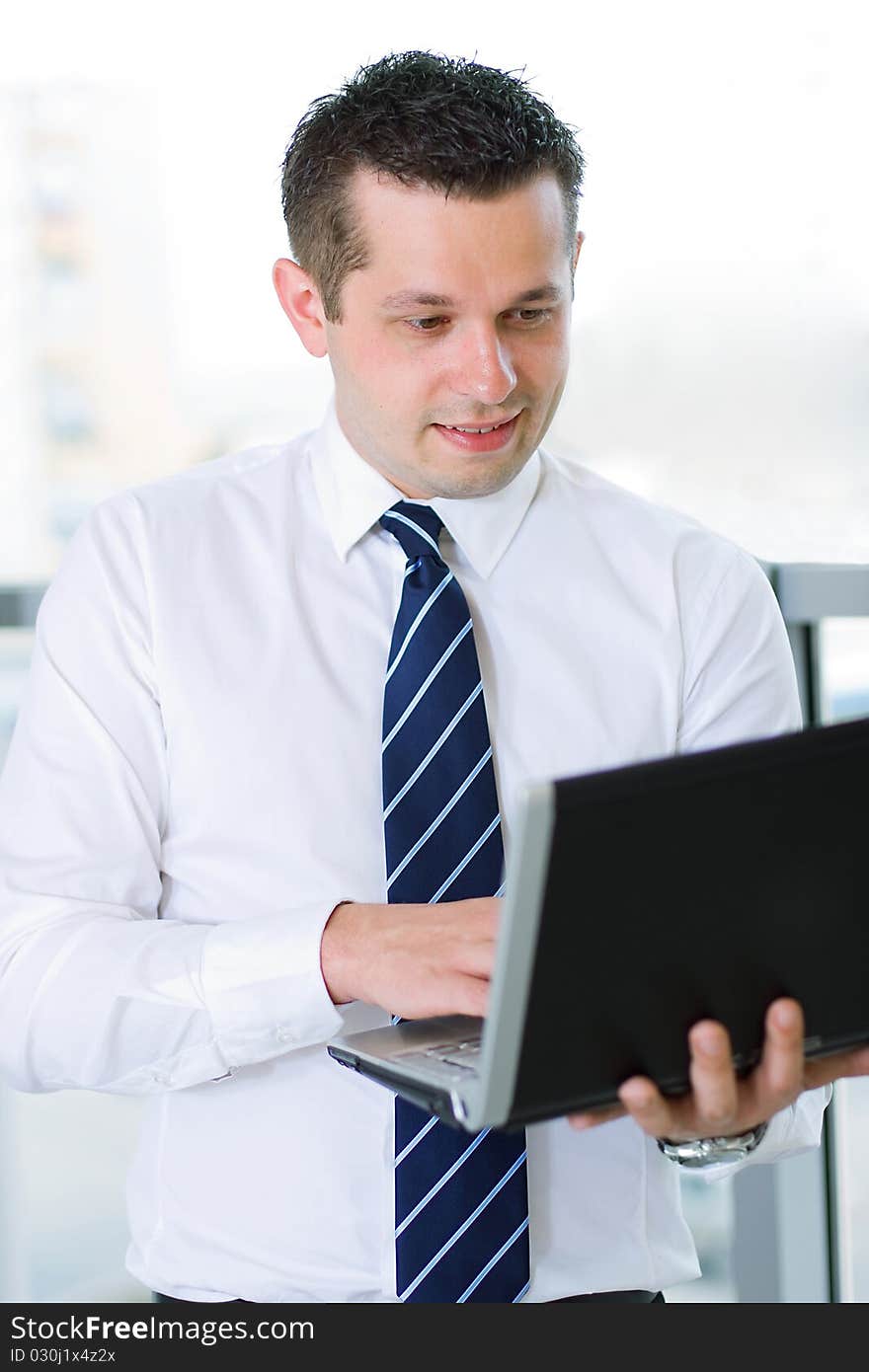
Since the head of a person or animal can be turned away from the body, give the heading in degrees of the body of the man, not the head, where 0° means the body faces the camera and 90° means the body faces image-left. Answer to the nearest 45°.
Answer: approximately 0°
